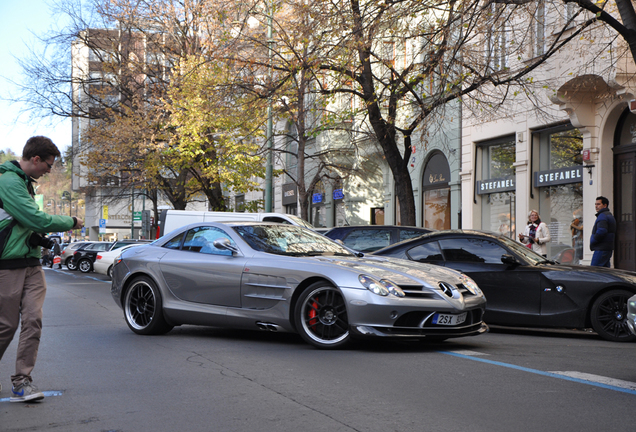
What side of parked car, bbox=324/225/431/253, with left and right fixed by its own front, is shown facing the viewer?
right

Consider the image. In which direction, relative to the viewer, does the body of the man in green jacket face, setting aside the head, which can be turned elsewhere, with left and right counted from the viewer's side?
facing to the right of the viewer

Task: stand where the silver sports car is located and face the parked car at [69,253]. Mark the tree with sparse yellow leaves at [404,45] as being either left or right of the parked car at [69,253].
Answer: right

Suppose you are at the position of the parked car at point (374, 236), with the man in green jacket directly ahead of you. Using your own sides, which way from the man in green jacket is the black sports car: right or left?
left

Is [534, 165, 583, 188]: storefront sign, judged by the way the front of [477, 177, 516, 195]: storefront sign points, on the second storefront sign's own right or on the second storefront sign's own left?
on the second storefront sign's own left

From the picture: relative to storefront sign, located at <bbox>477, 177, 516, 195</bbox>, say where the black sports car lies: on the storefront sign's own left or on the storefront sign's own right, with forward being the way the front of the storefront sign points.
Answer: on the storefront sign's own left

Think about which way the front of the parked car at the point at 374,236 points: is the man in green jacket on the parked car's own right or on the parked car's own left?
on the parked car's own right

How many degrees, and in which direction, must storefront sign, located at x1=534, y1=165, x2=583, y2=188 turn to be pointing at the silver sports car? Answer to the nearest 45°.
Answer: approximately 45° to its left

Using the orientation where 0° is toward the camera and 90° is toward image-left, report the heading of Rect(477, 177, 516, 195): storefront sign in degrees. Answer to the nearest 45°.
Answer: approximately 45°

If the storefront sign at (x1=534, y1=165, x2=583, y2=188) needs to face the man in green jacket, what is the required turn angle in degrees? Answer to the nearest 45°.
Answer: approximately 45° to its left

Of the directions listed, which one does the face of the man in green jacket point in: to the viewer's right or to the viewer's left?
to the viewer's right
